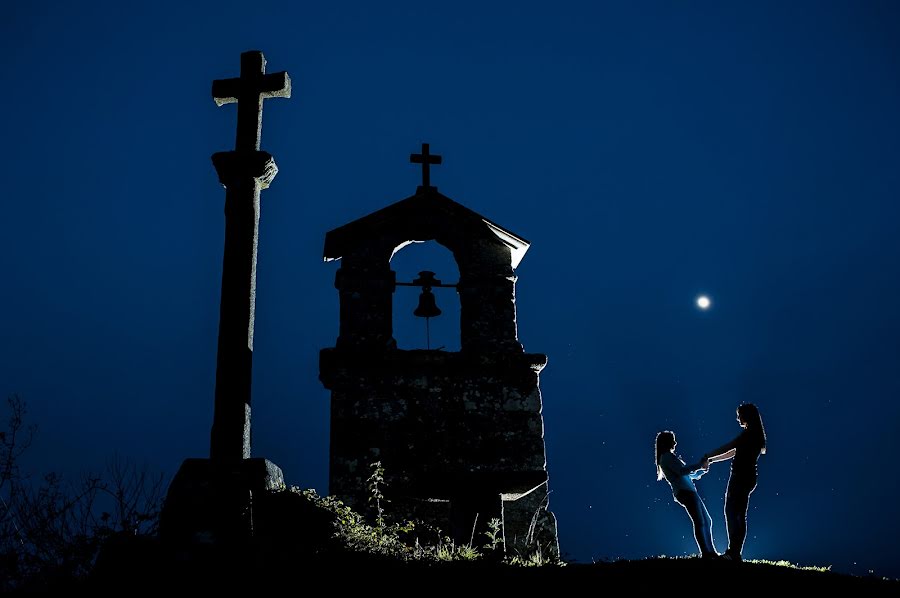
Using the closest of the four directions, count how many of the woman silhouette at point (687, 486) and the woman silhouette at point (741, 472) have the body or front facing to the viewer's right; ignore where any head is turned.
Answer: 1

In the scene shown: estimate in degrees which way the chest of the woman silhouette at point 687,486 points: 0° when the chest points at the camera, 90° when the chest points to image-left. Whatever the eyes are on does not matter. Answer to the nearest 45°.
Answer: approximately 270°

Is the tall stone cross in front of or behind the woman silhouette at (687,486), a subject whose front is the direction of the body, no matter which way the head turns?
behind

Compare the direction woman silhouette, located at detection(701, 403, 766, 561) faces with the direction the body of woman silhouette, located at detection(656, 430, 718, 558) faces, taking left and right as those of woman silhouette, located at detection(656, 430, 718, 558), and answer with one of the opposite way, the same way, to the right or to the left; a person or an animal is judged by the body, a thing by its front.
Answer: the opposite way

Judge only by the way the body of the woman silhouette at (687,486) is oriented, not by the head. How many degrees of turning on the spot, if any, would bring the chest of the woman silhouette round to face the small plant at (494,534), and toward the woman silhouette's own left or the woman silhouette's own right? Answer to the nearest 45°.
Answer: approximately 180°

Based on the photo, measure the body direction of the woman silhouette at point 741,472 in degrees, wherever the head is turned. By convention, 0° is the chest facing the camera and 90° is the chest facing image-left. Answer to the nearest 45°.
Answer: approximately 90°
